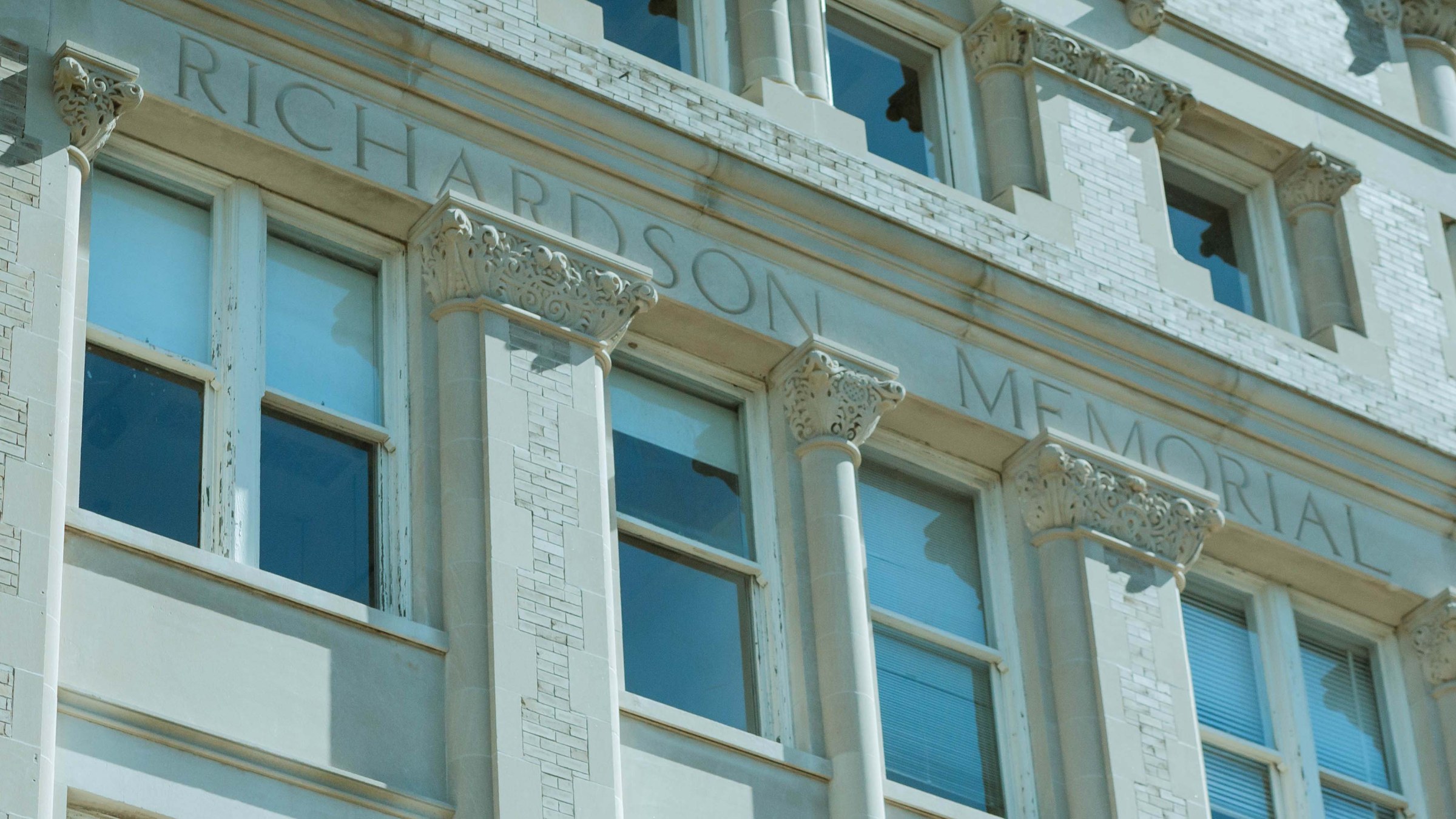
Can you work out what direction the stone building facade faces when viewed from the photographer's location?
facing the viewer and to the right of the viewer
